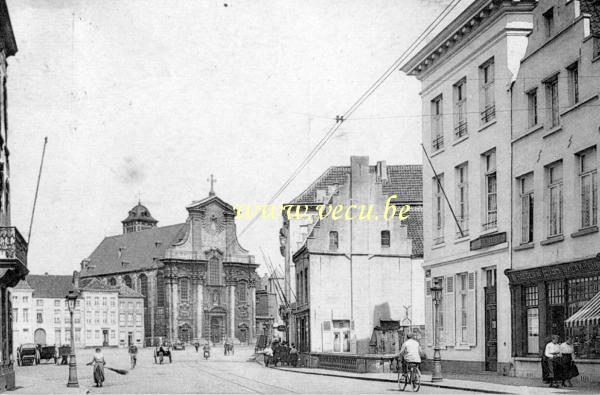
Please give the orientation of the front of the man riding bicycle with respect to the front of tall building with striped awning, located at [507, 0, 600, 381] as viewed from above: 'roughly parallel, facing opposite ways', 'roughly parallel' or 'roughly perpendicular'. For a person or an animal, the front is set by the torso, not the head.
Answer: roughly perpendicular

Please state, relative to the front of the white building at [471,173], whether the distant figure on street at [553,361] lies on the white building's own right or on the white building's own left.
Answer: on the white building's own left

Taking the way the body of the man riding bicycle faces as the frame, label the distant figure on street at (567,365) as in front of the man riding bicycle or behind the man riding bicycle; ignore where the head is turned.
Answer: behind

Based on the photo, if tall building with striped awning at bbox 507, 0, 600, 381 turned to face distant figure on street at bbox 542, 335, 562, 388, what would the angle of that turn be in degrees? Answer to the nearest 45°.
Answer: approximately 45° to its left

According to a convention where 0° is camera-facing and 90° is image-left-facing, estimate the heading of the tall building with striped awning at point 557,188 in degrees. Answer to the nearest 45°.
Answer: approximately 45°
